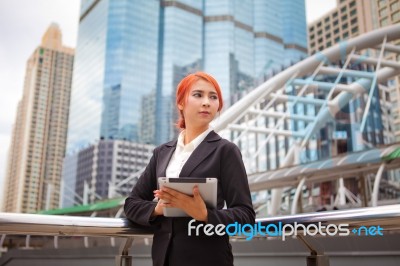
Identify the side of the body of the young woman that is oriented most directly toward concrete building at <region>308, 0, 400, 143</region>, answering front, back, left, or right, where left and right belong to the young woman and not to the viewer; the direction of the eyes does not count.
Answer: back

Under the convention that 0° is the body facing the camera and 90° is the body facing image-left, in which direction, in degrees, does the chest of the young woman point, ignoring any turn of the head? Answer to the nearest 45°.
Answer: approximately 45°
